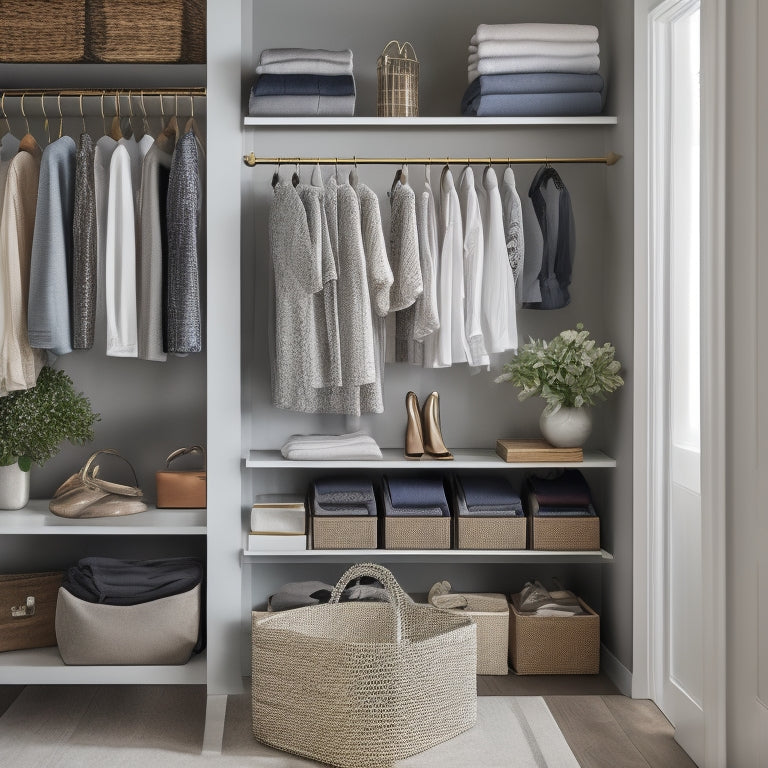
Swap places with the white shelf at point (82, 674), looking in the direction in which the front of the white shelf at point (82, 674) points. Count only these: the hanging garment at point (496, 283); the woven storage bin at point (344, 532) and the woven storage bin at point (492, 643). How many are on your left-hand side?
3

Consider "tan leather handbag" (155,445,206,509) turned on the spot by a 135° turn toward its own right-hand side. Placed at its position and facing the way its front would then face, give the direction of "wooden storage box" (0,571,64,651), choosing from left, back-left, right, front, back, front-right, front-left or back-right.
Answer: front-left

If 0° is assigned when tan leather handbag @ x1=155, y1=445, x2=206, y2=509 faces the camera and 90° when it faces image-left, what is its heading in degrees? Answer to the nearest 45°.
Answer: approximately 0°

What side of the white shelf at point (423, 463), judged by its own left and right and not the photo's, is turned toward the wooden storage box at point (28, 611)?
right

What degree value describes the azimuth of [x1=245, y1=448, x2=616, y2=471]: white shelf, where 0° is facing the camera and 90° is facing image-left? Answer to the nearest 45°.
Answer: approximately 0°

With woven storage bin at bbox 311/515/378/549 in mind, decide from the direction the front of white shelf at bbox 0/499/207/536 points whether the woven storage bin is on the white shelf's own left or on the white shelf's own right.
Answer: on the white shelf's own left

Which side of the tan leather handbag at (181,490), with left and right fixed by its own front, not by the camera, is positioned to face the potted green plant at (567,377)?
left
